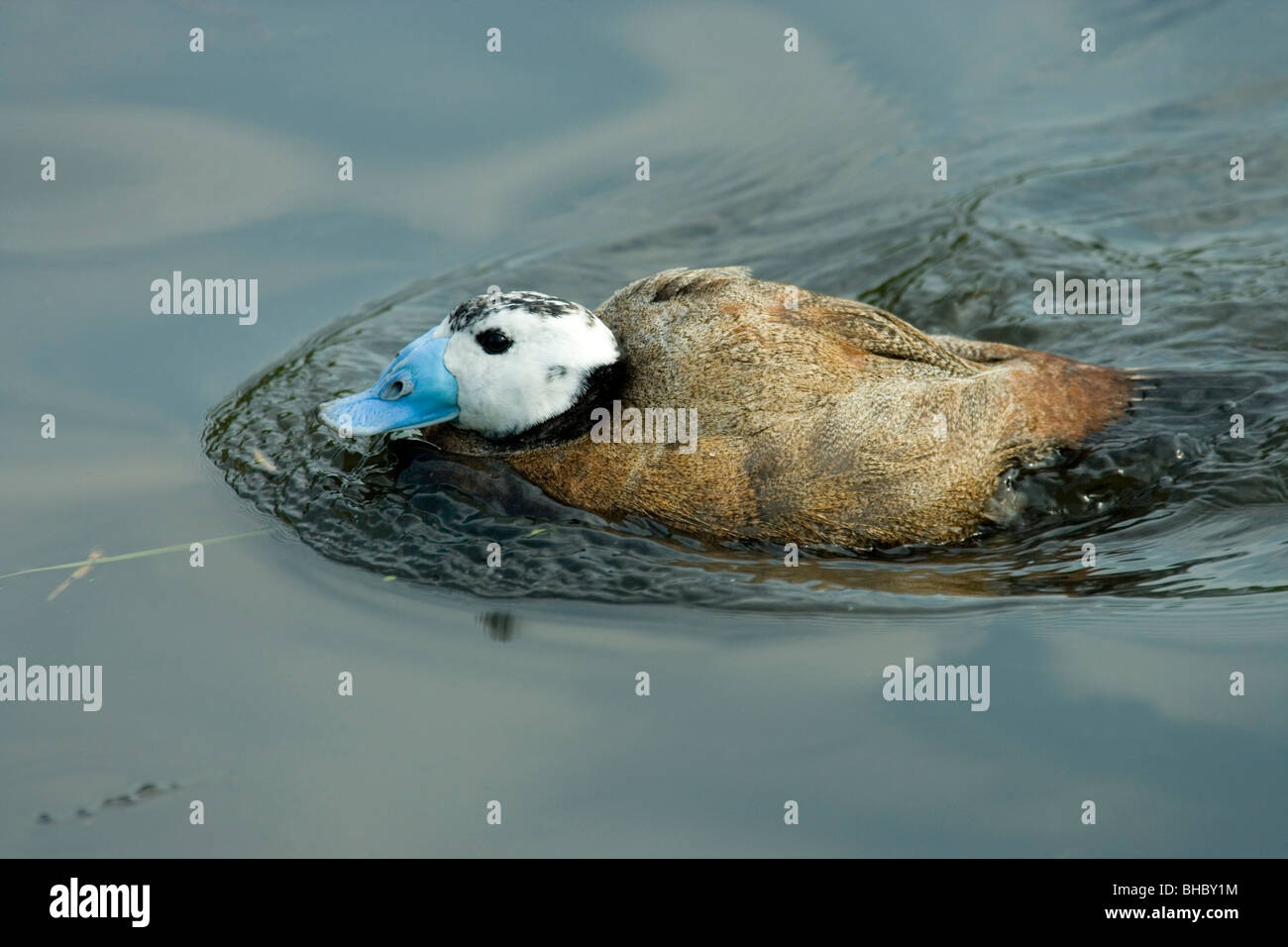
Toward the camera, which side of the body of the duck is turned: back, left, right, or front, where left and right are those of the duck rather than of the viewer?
left
